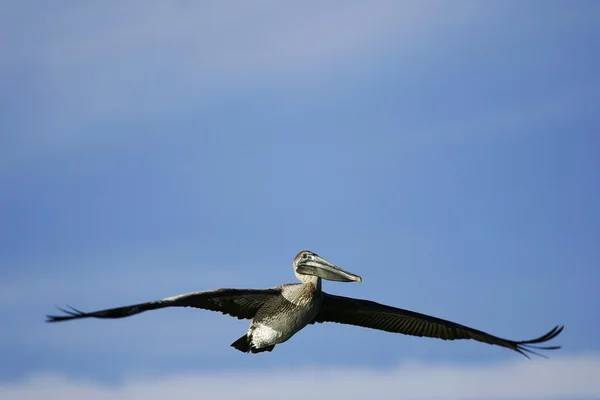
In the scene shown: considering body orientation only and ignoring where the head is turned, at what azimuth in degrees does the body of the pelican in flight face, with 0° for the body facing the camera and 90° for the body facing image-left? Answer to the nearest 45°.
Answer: approximately 315°
